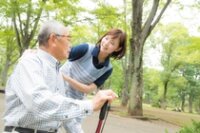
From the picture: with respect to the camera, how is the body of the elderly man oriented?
to the viewer's right

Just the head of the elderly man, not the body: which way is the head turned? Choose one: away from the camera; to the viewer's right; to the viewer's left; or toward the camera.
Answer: to the viewer's right

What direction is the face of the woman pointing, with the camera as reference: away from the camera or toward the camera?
toward the camera

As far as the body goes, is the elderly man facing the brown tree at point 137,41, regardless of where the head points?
no
